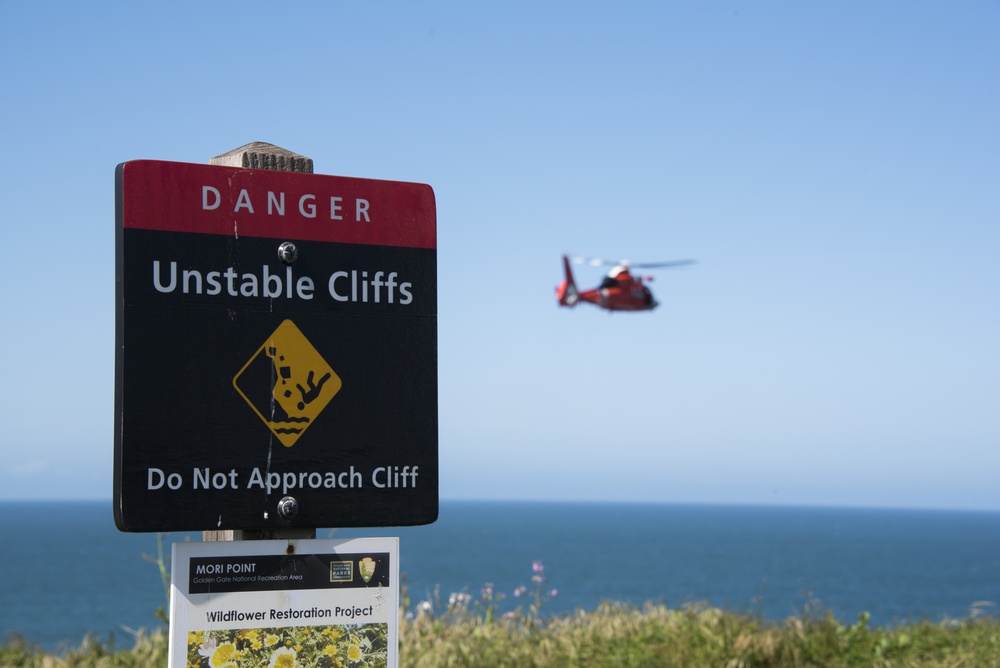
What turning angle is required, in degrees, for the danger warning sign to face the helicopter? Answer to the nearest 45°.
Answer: approximately 135° to its left

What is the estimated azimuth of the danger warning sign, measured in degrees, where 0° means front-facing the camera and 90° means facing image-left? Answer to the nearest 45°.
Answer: approximately 315°
